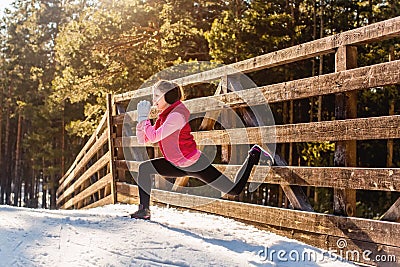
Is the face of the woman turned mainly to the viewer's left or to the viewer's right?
to the viewer's left

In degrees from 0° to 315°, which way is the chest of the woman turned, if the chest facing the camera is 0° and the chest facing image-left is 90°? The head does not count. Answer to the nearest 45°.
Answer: approximately 90°
